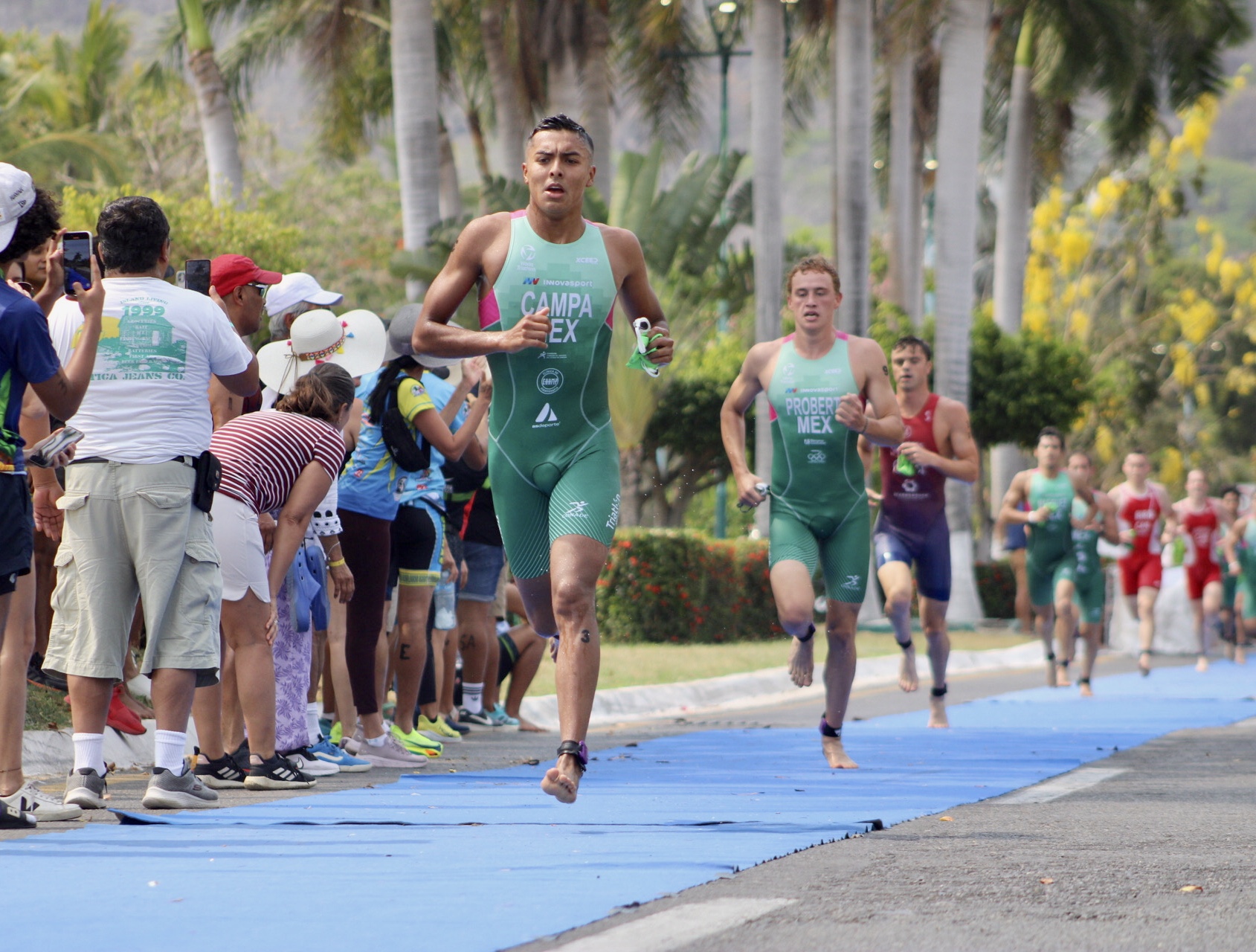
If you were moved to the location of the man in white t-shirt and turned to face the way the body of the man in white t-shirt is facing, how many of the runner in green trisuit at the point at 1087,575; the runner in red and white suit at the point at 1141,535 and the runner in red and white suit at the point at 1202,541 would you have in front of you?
3

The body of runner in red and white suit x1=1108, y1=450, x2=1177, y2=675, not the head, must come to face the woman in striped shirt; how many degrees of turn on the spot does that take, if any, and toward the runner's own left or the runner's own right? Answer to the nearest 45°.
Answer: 0° — they already face them

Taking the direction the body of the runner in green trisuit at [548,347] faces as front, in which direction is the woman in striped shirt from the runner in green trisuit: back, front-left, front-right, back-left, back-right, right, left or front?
back-right

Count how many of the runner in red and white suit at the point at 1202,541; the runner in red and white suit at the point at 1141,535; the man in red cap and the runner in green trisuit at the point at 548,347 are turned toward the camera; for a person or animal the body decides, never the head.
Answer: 3

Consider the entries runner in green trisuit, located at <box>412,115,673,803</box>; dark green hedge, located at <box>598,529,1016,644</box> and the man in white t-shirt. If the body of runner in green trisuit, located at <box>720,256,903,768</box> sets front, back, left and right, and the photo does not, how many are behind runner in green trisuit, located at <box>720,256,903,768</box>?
1

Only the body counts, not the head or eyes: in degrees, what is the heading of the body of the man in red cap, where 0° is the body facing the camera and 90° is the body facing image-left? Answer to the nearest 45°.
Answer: approximately 270°

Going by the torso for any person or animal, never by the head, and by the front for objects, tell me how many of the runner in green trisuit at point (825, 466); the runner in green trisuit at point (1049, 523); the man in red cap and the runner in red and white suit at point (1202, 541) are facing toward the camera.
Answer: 3

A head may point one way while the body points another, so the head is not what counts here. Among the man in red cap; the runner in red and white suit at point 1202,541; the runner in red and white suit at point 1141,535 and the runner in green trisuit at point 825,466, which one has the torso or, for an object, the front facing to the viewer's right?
the man in red cap

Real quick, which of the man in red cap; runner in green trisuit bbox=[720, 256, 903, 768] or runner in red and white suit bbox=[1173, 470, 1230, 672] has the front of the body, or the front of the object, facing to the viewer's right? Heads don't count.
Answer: the man in red cap

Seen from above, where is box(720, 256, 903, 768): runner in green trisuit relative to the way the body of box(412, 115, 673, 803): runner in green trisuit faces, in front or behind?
behind

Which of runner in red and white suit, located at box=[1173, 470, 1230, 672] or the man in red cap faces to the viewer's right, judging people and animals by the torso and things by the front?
the man in red cap

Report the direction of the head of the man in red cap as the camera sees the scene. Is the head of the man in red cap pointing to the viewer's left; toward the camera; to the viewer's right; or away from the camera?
to the viewer's right

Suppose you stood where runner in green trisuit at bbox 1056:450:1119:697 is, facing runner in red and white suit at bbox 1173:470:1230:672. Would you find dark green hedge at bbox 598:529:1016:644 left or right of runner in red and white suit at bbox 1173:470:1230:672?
left
